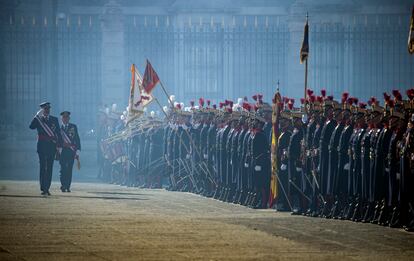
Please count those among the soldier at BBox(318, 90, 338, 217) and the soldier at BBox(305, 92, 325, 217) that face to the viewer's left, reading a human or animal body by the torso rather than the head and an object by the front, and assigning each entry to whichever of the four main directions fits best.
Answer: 2

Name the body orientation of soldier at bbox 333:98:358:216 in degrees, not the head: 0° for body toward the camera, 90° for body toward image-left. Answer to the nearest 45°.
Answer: approximately 45°

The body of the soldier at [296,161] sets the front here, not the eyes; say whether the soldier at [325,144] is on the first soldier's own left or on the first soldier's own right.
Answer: on the first soldier's own left

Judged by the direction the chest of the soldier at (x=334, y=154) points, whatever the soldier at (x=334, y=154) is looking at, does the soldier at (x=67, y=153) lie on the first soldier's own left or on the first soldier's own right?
on the first soldier's own right

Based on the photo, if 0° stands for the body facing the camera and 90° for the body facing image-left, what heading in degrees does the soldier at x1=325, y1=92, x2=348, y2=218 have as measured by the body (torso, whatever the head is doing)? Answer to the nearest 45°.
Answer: approximately 45°

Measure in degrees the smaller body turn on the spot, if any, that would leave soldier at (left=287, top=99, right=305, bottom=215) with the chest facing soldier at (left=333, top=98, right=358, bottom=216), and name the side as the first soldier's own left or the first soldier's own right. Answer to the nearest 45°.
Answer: approximately 135° to the first soldier's own left

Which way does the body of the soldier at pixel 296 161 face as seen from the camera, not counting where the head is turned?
to the viewer's left

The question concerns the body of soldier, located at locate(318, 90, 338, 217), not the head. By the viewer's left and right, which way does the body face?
facing to the left of the viewer
